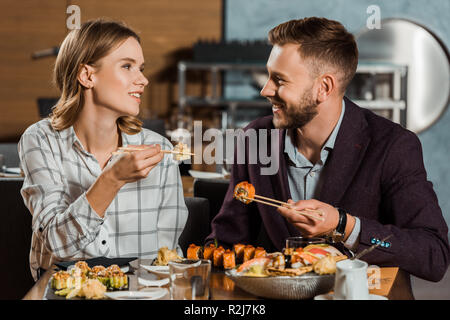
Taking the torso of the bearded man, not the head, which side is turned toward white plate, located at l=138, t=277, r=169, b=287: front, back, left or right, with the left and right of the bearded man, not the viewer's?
front

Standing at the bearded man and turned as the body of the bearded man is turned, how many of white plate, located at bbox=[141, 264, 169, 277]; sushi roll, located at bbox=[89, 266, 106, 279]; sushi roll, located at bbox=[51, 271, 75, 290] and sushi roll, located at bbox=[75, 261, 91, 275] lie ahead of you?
4

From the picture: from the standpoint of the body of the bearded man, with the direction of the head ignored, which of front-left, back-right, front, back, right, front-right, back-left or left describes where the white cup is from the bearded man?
front-left

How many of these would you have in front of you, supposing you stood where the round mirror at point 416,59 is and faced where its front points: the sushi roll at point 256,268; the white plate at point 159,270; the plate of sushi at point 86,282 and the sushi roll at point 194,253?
4

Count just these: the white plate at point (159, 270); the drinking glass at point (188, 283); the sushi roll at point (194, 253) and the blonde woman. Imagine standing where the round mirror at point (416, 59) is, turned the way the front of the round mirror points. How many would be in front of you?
4

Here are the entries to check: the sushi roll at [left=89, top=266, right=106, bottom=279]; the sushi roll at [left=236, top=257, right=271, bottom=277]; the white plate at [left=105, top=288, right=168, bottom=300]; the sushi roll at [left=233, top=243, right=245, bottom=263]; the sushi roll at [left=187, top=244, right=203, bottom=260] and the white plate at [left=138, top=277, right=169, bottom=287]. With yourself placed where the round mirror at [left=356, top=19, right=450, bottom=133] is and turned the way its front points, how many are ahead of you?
6

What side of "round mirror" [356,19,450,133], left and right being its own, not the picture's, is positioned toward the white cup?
front

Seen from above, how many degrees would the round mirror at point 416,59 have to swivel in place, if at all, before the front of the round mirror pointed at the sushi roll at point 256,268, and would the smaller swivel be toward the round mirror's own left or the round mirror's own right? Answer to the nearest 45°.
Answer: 0° — it already faces it

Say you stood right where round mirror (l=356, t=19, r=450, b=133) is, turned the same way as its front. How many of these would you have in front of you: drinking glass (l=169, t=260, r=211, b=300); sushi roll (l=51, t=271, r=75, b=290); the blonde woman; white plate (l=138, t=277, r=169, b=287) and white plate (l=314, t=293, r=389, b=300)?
5

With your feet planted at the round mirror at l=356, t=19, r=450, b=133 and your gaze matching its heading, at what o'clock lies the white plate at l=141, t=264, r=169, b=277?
The white plate is roughly at 12 o'clock from the round mirror.

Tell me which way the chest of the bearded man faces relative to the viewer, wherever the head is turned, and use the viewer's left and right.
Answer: facing the viewer and to the left of the viewer

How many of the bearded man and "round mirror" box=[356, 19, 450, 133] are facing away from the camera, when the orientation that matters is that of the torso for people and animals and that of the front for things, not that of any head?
0

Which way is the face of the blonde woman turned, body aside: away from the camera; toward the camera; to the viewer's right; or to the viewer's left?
to the viewer's right

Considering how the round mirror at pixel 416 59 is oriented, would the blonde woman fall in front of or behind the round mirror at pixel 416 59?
in front

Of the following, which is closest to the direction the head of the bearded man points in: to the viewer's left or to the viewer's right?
to the viewer's left

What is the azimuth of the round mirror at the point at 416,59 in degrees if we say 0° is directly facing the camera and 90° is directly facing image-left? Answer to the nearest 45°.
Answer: approximately 0°

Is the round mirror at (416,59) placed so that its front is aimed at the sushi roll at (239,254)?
yes

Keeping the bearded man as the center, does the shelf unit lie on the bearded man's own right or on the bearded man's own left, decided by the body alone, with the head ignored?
on the bearded man's own right

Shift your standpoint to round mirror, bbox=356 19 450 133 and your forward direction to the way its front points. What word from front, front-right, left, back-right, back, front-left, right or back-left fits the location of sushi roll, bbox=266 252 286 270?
front
